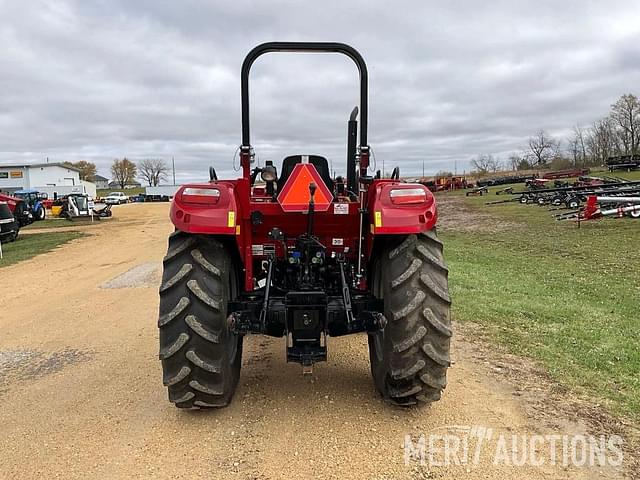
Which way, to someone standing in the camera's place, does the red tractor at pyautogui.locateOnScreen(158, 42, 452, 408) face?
facing away from the viewer

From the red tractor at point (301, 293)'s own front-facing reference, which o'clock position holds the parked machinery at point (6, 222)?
The parked machinery is roughly at 11 o'clock from the red tractor.
